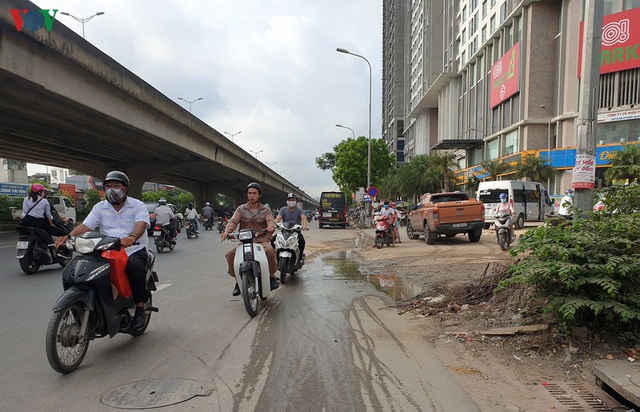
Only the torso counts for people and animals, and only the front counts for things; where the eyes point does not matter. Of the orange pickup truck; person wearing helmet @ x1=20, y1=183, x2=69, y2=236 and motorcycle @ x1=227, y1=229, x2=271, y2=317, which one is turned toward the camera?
the motorcycle

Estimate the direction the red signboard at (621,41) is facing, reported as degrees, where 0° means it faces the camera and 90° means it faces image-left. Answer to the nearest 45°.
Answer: approximately 45°

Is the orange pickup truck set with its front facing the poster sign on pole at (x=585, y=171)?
no

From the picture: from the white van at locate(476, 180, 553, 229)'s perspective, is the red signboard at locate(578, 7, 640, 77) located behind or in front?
in front

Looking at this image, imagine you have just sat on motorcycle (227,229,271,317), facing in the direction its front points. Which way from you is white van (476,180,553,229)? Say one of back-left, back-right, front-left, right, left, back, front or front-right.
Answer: back-left

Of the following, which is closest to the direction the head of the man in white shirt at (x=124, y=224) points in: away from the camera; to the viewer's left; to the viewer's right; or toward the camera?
toward the camera

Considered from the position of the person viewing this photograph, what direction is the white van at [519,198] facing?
facing away from the viewer and to the right of the viewer

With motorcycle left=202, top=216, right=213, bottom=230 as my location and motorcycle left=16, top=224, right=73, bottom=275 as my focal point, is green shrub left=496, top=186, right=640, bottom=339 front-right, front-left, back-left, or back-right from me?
front-left

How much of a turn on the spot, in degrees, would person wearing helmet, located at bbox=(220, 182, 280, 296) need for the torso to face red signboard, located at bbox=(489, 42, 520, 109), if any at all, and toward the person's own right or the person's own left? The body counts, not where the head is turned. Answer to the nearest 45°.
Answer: approximately 135° to the person's own left

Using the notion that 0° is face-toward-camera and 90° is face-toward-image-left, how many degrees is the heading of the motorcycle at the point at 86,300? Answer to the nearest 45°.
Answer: approximately 45°

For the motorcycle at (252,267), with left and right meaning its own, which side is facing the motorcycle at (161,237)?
back

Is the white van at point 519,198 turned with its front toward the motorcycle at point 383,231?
no

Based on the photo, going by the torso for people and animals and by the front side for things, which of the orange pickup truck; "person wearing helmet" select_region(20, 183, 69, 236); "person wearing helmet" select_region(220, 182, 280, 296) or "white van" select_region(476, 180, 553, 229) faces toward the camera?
"person wearing helmet" select_region(220, 182, 280, 296)

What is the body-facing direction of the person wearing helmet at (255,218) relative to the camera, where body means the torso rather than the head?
toward the camera
